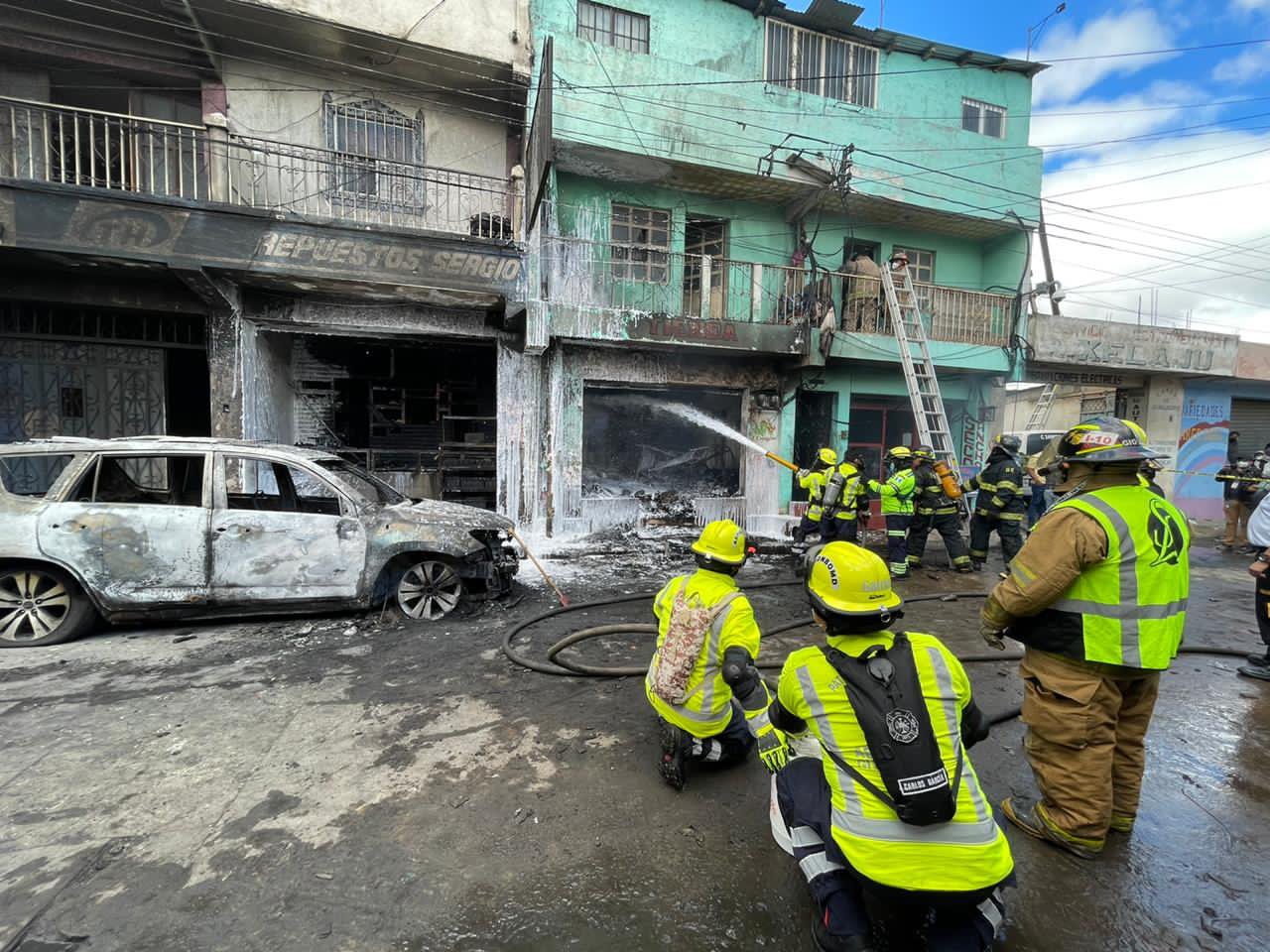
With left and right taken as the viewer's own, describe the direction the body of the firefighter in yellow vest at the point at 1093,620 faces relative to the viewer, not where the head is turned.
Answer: facing away from the viewer and to the left of the viewer

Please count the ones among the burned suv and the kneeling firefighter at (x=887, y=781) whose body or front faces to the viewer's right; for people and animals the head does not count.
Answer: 1

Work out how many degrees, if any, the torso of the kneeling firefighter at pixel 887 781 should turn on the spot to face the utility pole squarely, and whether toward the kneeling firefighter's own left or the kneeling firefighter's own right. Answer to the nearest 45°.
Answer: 0° — they already face it

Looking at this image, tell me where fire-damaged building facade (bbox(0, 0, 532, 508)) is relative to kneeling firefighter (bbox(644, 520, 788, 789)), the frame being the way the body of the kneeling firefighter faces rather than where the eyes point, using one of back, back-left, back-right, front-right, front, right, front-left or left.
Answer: left

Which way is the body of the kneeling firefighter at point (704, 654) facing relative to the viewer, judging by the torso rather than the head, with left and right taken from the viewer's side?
facing away from the viewer and to the right of the viewer

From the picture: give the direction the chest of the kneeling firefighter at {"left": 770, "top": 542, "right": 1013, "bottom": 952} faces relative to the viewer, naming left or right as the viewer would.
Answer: facing away from the viewer

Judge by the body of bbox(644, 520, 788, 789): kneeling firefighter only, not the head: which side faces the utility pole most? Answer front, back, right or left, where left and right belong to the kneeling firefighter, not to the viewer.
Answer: front

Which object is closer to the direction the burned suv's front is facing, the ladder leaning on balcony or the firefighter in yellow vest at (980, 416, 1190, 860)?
the ladder leaning on balcony

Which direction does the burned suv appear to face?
to the viewer's right

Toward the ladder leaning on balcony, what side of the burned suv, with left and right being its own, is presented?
front
